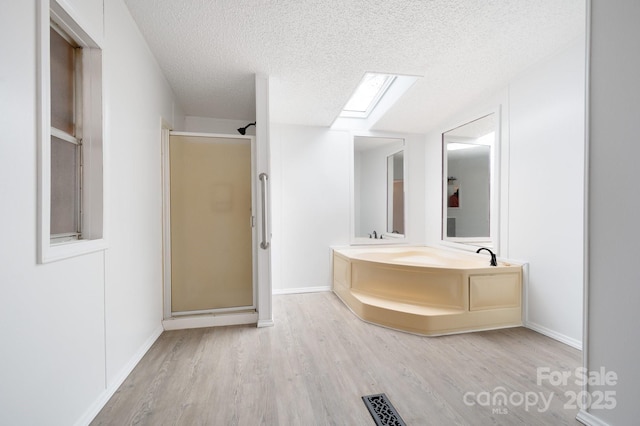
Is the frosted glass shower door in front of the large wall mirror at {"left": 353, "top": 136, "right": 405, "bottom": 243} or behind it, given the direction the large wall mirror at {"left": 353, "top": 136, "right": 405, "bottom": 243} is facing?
in front

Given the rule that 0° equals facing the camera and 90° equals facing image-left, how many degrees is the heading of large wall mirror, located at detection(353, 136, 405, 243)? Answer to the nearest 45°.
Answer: approximately 0°

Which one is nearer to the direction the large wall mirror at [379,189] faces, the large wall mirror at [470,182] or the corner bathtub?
the corner bathtub

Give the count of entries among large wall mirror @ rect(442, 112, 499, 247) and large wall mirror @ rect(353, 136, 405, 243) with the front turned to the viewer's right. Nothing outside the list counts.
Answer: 0

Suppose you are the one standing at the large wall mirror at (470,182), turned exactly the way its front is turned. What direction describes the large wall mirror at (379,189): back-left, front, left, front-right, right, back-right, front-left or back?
front-right

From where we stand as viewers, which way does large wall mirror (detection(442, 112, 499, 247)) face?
facing the viewer and to the left of the viewer

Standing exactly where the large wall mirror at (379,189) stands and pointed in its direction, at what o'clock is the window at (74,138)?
The window is roughly at 1 o'clock from the large wall mirror.

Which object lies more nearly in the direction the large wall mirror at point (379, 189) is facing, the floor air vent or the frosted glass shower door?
the floor air vent

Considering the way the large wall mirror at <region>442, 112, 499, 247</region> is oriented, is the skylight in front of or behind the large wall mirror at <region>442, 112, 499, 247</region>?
in front

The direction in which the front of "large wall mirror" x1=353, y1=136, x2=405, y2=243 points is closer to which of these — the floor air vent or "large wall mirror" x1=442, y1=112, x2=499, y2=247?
the floor air vent
